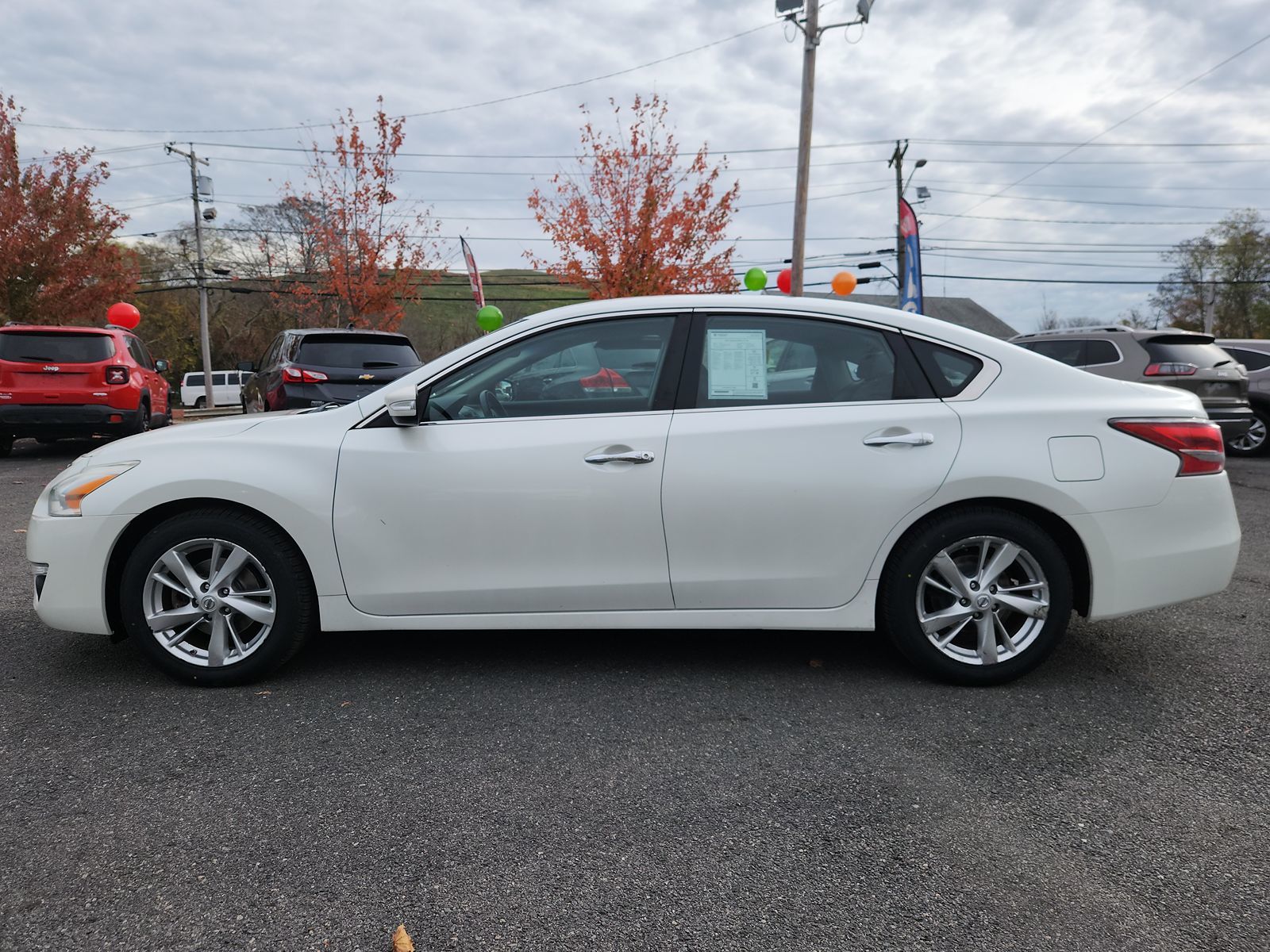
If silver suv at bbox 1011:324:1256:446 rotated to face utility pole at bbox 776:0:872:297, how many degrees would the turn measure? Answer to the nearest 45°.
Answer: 0° — it already faces it

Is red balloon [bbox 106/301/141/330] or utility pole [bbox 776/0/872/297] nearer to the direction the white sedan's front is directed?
the red balloon

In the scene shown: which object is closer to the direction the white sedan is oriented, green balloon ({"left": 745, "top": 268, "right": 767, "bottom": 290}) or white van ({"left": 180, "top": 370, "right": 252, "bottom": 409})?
the white van

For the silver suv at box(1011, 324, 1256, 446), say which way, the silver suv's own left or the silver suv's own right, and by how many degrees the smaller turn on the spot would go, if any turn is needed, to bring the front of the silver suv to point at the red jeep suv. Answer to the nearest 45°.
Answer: approximately 90° to the silver suv's own left

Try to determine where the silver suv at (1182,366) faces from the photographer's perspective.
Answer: facing away from the viewer and to the left of the viewer

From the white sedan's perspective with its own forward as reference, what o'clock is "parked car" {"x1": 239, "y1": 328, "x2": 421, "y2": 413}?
The parked car is roughly at 2 o'clock from the white sedan.

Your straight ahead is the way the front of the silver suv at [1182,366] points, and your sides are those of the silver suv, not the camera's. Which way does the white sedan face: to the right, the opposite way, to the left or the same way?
to the left

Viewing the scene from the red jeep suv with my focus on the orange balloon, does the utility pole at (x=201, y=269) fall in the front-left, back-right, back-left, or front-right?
front-left

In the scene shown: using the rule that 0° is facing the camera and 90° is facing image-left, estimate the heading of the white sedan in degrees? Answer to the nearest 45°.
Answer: approximately 90°

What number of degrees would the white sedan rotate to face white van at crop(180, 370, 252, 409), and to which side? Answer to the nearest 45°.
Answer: approximately 45° to its right

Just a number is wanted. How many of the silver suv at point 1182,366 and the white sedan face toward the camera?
0

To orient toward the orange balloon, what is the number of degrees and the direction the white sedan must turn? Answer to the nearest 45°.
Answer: approximately 90° to its right

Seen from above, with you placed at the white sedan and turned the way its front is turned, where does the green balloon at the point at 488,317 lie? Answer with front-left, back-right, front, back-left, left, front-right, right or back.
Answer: right

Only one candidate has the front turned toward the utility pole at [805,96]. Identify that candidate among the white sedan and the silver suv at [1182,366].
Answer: the silver suv

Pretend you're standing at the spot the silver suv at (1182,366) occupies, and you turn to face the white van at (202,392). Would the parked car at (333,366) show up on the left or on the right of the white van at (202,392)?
left
